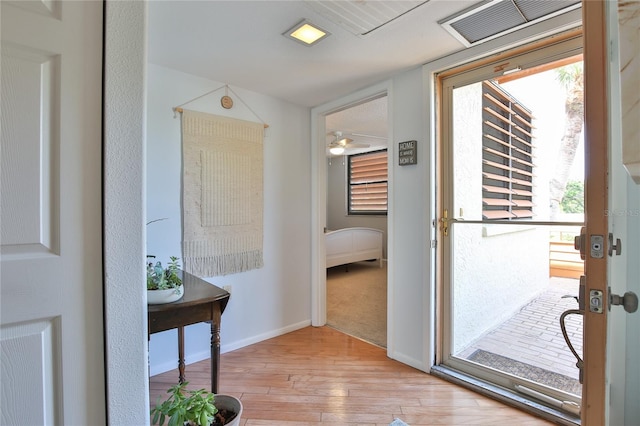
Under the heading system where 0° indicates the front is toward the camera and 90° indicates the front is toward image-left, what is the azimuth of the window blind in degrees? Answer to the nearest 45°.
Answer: approximately 45°

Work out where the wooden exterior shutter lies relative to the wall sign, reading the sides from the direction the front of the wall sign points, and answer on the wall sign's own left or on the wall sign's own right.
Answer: on the wall sign's own left

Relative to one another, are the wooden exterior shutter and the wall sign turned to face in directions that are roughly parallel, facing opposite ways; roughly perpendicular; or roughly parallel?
roughly perpendicular

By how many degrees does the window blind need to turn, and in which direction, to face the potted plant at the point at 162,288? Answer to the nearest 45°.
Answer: approximately 45° to its left

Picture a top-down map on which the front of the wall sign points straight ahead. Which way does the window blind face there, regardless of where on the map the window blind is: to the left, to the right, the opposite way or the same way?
the same way

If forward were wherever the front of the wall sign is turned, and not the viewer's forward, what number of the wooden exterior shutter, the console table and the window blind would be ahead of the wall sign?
1

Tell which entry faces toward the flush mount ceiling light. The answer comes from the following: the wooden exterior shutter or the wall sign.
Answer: the wall sign

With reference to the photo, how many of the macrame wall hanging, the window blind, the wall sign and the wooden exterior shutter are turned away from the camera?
0

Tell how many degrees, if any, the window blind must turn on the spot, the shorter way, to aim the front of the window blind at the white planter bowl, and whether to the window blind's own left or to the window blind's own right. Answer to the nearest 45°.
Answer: approximately 45° to the window blind's own left

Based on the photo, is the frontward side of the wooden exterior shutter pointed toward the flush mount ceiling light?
no

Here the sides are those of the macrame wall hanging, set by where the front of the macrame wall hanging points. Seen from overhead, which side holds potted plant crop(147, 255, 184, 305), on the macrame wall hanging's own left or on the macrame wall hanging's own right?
on the macrame wall hanging's own right

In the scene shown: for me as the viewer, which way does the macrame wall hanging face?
facing the viewer and to the right of the viewer

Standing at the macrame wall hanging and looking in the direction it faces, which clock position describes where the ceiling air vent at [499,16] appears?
The ceiling air vent is roughly at 12 o'clock from the macrame wall hanging.
